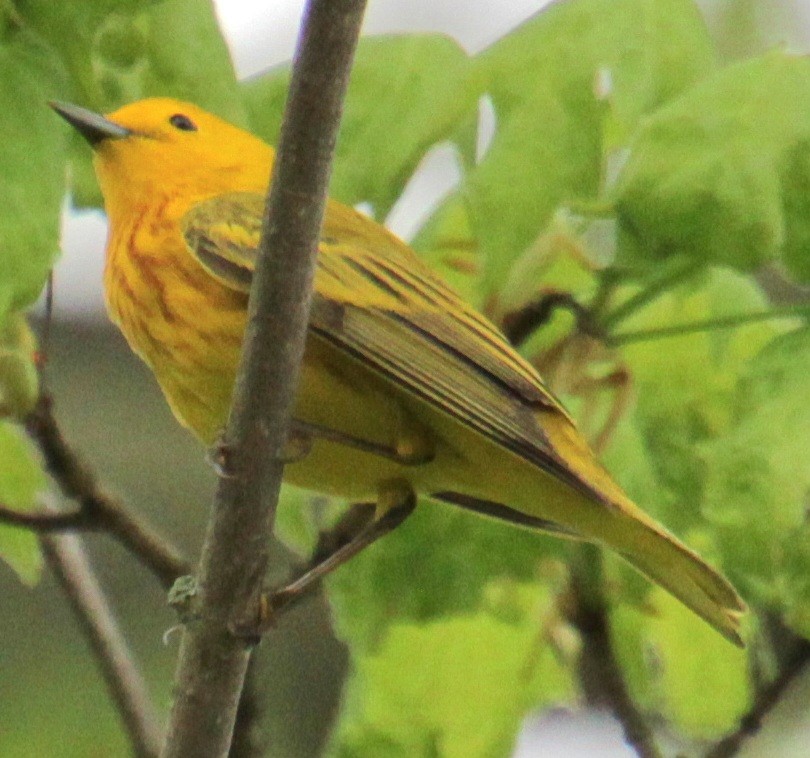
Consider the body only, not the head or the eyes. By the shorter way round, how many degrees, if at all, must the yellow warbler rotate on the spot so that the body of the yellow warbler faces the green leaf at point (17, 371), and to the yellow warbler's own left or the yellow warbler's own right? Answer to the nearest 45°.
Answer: approximately 45° to the yellow warbler's own left

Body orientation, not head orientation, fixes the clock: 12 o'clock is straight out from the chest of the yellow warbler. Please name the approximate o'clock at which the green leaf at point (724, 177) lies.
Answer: The green leaf is roughly at 5 o'clock from the yellow warbler.

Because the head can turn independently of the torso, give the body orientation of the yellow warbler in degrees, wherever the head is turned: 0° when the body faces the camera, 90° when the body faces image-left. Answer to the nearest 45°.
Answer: approximately 90°

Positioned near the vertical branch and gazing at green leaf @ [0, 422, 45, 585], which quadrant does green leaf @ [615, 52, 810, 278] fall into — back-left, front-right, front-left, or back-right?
back-right
